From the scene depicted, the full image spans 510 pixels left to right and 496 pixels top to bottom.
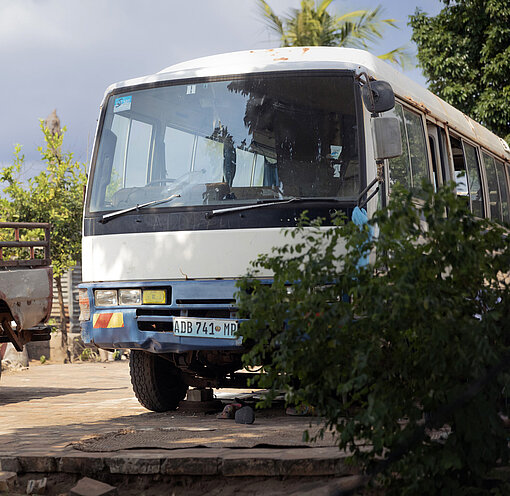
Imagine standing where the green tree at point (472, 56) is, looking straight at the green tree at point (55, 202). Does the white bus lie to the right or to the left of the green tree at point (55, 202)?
left

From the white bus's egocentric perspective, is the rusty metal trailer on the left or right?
on its right

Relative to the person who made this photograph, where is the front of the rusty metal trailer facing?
facing to the left of the viewer

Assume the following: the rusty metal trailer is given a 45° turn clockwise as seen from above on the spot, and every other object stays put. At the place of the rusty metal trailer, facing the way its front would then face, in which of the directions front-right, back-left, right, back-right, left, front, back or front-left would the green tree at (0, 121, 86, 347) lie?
front-right

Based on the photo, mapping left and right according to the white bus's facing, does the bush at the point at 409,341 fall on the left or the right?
on its left

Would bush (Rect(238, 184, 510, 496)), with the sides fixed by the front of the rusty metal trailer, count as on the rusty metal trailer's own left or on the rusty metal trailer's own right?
on the rusty metal trailer's own left

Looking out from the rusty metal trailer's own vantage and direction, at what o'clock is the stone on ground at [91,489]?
The stone on ground is roughly at 9 o'clock from the rusty metal trailer.

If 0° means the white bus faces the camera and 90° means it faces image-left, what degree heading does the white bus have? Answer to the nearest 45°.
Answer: approximately 45°

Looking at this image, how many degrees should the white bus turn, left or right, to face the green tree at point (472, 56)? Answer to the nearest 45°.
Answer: approximately 180°
